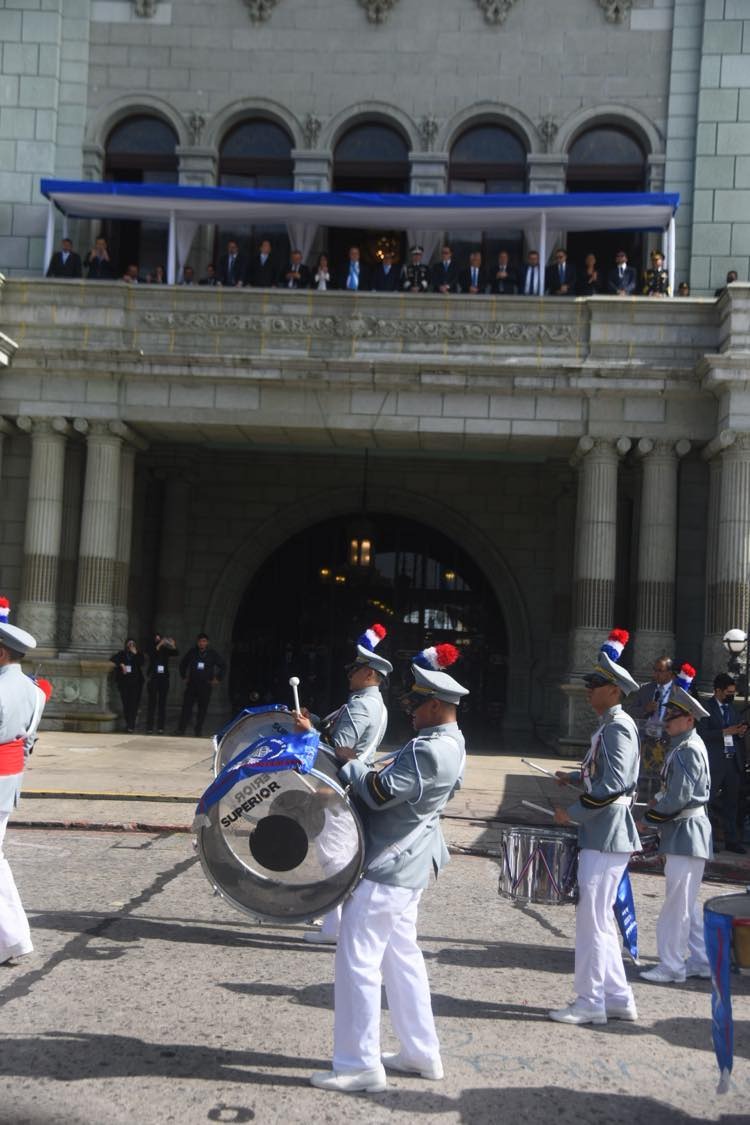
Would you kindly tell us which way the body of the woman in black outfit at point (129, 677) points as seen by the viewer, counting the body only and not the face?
toward the camera

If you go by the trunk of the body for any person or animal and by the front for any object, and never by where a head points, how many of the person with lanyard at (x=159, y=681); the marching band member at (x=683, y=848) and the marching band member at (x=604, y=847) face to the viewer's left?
2

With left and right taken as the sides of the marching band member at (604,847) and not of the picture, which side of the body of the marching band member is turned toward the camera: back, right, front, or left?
left

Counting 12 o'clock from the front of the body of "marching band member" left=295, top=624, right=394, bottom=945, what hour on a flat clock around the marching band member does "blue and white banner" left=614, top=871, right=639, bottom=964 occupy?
The blue and white banner is roughly at 7 o'clock from the marching band member.

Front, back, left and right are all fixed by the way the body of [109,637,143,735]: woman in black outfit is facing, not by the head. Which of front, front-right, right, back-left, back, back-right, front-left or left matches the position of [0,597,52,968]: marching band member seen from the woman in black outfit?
front

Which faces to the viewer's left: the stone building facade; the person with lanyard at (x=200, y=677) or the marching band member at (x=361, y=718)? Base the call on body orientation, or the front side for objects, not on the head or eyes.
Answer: the marching band member

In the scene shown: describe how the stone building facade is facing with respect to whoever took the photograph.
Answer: facing the viewer

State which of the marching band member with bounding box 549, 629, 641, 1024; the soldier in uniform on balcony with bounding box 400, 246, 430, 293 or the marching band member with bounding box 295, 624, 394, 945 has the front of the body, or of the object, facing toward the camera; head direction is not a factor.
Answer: the soldier in uniform on balcony

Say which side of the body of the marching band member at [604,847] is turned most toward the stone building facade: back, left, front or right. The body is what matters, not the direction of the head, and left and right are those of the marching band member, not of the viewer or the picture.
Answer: right

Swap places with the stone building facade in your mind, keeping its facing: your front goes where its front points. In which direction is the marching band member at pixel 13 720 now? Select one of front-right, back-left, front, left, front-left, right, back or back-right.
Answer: front

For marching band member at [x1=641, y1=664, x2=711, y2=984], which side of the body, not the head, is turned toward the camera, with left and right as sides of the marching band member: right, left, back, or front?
left

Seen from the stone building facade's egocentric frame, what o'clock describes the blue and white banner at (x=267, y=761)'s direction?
The blue and white banner is roughly at 12 o'clock from the stone building facade.

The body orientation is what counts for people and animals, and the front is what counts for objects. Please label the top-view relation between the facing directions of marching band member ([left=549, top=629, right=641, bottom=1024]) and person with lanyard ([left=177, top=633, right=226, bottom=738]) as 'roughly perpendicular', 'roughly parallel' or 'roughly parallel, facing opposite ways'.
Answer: roughly perpendicular

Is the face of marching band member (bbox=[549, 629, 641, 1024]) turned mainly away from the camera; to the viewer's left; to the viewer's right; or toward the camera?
to the viewer's left

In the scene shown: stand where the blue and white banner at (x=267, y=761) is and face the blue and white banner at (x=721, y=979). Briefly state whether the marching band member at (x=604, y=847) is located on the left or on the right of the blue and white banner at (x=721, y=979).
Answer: left

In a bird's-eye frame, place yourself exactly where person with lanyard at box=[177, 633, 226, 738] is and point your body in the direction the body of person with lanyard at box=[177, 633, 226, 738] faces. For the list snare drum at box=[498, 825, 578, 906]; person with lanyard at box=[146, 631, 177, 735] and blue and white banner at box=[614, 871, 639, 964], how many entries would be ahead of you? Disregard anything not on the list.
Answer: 2
